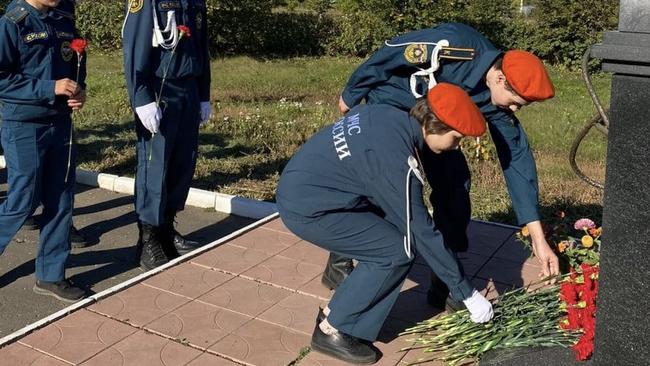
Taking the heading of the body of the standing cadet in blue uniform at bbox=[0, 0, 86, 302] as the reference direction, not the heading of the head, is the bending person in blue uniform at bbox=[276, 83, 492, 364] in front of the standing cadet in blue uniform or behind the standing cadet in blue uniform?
in front

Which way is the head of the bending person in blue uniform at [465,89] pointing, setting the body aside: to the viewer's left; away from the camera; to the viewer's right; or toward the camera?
to the viewer's right

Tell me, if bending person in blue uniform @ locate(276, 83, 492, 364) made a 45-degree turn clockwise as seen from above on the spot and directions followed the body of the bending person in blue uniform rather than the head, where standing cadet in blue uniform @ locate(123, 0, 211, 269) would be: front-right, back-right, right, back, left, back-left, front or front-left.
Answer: back

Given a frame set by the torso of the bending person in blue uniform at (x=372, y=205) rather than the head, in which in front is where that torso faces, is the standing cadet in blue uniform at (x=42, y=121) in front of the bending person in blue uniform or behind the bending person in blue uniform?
behind

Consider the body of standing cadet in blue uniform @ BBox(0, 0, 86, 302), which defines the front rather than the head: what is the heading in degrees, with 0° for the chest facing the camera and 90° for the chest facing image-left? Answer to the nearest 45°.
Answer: approximately 315°

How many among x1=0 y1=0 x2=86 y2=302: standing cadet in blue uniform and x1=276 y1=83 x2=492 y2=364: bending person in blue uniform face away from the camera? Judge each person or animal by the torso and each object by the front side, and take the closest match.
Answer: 0

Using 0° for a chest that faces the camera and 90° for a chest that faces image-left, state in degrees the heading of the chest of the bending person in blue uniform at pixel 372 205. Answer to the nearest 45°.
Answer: approximately 270°
